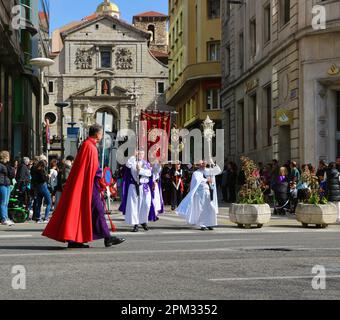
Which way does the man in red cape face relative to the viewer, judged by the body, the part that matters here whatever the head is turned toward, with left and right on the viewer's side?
facing to the right of the viewer

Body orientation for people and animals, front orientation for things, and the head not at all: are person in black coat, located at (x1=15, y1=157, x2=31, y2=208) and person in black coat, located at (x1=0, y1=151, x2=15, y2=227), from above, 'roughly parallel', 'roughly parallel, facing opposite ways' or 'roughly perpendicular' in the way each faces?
roughly parallel

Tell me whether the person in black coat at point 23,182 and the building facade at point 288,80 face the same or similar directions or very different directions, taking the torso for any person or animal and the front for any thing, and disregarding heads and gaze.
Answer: very different directions

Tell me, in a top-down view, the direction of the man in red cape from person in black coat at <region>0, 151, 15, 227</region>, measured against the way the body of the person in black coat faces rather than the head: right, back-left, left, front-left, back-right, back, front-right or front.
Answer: right

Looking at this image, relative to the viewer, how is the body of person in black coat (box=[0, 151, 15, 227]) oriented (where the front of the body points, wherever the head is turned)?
to the viewer's right

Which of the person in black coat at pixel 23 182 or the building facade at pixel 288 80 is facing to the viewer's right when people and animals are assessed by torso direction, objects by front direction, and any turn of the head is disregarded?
the person in black coat

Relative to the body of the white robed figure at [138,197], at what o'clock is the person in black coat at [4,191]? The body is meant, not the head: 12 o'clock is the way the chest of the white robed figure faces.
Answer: The person in black coat is roughly at 4 o'clock from the white robed figure.

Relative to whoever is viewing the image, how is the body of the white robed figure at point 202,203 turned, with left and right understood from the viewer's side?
facing the viewer and to the right of the viewer

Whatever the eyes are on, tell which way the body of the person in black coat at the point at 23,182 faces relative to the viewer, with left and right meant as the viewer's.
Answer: facing to the right of the viewer

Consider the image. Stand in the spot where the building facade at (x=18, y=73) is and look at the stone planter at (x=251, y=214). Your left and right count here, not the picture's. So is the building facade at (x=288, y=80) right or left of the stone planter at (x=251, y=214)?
left

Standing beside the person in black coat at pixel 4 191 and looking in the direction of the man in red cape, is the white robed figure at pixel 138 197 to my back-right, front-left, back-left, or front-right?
front-left

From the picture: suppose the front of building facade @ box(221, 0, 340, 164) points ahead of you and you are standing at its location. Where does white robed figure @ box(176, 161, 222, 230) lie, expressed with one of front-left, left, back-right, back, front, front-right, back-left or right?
front-left

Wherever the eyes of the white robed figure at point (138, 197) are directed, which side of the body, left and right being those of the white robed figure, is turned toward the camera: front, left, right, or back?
front

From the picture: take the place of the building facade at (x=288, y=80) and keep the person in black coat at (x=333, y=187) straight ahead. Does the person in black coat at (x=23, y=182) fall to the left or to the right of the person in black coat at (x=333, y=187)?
right
